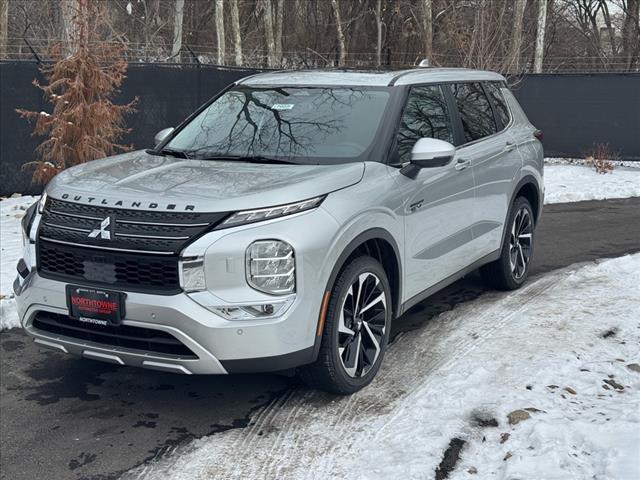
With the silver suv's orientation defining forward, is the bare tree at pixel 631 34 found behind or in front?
behind

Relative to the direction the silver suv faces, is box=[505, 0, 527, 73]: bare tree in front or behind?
behind

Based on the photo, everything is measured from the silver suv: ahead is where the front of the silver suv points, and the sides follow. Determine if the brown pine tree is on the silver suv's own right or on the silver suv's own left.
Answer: on the silver suv's own right

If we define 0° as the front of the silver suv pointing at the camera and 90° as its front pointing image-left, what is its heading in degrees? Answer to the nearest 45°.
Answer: approximately 45°

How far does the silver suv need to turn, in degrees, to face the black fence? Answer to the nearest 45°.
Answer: approximately 135° to its right
